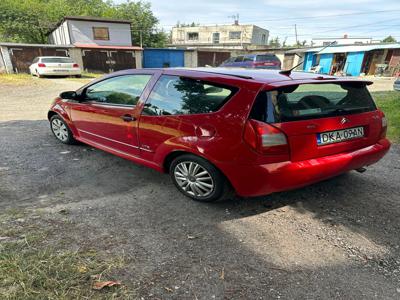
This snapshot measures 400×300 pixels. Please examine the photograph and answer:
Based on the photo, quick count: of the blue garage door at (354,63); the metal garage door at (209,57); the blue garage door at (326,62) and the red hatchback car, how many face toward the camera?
3

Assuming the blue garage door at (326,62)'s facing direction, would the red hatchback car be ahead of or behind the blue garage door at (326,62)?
ahead

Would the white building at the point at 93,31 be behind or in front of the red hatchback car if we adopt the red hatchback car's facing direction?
in front

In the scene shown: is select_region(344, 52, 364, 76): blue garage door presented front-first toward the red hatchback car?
yes

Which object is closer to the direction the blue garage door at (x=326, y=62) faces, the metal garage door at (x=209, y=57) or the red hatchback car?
the red hatchback car

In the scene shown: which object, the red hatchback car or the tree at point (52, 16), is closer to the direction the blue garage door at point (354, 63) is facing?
the red hatchback car

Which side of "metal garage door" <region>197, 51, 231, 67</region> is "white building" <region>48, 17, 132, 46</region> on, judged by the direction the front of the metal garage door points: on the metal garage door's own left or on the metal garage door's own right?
on the metal garage door's own right

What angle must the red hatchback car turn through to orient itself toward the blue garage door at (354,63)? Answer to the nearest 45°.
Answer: approximately 90° to its right

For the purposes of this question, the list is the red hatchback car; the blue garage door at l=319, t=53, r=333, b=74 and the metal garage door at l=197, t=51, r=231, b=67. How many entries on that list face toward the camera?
2
